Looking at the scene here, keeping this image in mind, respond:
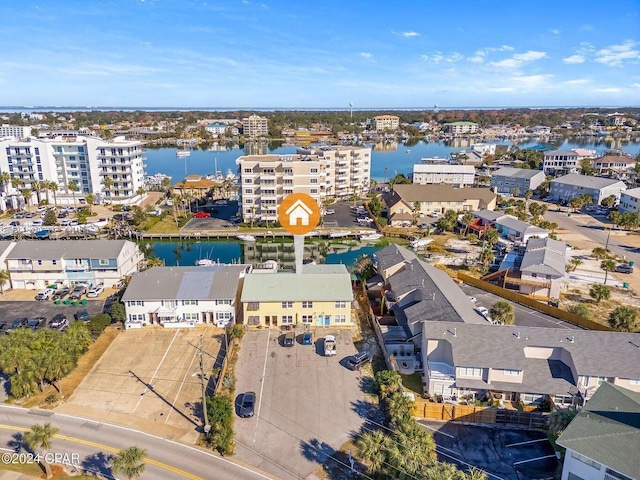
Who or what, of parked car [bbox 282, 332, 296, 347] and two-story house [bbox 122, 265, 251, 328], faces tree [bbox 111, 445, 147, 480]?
the two-story house

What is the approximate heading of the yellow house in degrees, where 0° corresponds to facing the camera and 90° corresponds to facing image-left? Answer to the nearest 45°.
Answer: approximately 0°

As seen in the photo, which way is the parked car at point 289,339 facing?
away from the camera

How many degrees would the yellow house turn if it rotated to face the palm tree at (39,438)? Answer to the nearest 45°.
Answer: approximately 45° to its right

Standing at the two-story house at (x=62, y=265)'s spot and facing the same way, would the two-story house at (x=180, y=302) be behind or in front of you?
in front

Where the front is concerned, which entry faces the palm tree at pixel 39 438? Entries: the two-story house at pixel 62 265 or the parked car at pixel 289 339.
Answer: the two-story house

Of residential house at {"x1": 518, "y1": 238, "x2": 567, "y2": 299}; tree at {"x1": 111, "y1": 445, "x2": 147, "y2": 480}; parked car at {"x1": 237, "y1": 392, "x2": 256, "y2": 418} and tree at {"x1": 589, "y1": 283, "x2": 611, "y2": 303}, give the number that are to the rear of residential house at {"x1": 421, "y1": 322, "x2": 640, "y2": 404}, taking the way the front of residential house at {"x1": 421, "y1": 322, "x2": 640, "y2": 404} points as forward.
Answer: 2

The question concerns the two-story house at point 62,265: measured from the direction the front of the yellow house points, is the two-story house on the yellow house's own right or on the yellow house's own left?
on the yellow house's own right

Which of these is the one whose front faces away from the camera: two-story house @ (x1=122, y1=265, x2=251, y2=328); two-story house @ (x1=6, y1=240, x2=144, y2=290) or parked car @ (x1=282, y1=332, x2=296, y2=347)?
the parked car

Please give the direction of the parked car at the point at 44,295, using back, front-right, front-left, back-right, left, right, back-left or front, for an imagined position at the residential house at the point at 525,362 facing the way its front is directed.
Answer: right

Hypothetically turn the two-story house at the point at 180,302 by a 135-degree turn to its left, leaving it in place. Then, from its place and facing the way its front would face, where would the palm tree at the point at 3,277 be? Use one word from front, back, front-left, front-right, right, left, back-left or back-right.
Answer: left

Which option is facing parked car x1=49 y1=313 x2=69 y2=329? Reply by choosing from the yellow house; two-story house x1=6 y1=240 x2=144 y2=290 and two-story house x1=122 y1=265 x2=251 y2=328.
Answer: two-story house x1=6 y1=240 x2=144 y2=290

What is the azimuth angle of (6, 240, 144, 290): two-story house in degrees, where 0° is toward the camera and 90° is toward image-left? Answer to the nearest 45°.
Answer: approximately 0°

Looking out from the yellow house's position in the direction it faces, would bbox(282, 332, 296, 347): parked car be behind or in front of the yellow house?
in front

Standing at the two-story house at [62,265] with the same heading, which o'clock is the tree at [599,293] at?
The tree is roughly at 10 o'clock from the two-story house.
